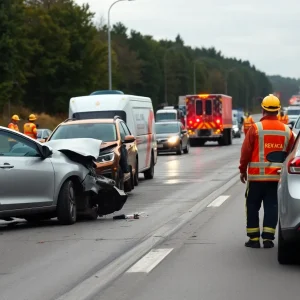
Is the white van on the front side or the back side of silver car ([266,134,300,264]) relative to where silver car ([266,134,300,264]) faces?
on the front side

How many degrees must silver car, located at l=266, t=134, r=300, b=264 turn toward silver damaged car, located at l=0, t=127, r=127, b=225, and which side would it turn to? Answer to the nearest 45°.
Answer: approximately 45° to its left

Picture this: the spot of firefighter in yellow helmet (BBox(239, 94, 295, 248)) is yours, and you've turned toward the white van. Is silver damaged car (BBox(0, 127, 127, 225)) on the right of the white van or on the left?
left

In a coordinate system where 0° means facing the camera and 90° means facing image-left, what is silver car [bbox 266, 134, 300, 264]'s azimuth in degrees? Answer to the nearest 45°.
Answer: approximately 180°
